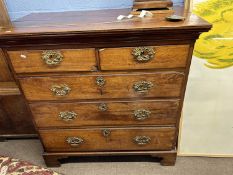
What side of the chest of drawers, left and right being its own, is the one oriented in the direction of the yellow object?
left

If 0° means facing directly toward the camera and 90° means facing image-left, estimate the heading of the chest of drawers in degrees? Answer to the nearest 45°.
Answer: approximately 0°

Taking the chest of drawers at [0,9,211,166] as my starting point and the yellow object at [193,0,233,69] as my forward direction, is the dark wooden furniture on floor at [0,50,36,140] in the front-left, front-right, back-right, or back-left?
back-left

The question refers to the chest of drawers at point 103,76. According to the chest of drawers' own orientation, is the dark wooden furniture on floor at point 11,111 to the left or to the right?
on its right

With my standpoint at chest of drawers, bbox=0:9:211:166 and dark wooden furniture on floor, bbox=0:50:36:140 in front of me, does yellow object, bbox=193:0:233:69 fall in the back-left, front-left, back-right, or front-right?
back-right
